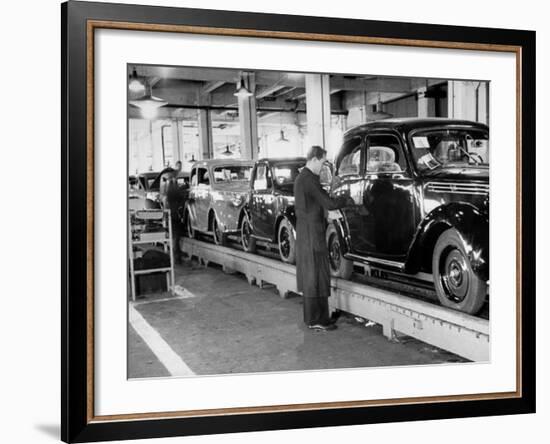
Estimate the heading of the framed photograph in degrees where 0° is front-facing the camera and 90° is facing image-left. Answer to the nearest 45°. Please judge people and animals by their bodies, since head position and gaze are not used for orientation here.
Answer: approximately 315°
